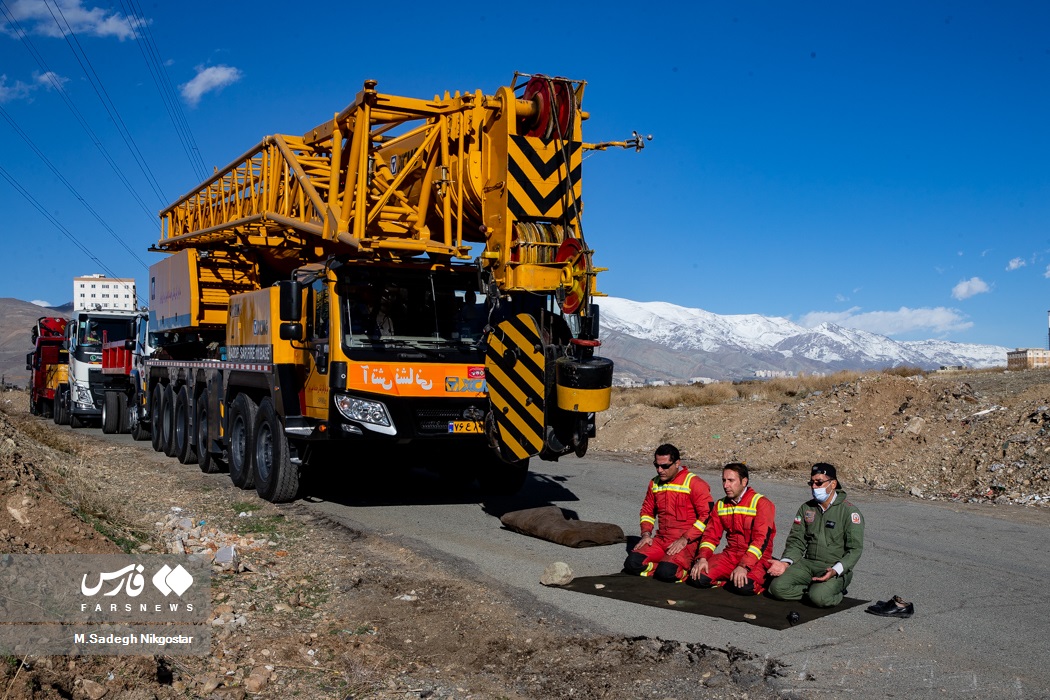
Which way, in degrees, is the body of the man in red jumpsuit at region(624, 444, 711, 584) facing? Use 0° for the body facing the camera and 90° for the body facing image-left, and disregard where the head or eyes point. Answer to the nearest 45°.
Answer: approximately 45°

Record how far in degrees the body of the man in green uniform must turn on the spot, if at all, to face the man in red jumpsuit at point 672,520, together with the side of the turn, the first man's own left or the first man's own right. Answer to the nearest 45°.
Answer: approximately 90° to the first man's own right

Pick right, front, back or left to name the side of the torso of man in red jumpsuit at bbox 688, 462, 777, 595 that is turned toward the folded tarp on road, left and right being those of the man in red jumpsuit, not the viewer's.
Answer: right

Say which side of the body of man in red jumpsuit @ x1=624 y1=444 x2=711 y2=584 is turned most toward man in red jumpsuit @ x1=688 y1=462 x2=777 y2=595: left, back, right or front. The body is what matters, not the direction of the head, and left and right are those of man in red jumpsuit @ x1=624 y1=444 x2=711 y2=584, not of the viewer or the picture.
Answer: left

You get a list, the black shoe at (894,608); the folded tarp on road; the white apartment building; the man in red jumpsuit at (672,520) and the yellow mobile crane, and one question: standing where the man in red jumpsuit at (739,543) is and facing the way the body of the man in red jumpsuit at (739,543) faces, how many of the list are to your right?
4

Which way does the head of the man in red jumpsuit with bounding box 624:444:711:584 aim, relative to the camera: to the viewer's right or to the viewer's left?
to the viewer's left

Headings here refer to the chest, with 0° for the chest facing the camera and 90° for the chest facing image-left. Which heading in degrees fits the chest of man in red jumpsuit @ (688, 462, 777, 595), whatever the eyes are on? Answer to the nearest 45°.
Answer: approximately 45°

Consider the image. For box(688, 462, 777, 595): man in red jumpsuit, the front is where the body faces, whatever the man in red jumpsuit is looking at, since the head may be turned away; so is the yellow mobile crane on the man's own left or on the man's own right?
on the man's own right

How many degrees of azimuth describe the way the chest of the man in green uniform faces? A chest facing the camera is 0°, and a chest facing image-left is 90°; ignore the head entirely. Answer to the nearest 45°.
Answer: approximately 45°

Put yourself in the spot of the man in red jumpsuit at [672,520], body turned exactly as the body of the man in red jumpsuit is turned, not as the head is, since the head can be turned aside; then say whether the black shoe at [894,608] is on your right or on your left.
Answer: on your left
